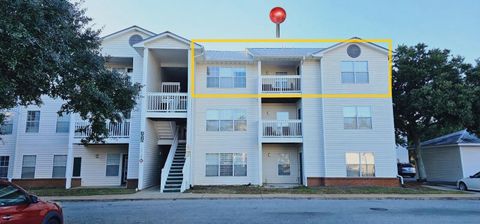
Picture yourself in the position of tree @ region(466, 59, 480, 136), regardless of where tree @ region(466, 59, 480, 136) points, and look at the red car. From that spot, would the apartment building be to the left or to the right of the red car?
right

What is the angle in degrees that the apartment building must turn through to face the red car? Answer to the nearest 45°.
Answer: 0° — it already faces it

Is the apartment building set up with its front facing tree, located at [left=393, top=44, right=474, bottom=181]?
no

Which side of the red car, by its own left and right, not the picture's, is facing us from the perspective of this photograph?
right

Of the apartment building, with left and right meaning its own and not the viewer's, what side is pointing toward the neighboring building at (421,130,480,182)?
left

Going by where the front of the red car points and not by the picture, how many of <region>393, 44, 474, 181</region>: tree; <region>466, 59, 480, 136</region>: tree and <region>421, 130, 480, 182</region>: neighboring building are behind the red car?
0

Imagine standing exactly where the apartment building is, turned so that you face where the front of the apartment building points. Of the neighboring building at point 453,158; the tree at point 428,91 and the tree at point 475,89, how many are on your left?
3

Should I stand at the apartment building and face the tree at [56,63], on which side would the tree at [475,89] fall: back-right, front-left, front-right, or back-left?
back-left

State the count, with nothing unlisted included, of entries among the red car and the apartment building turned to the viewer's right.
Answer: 1

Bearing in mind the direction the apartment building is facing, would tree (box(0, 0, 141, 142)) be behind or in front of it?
in front

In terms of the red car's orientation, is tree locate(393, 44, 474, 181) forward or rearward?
forward

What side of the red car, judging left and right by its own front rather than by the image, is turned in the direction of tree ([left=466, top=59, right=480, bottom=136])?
front

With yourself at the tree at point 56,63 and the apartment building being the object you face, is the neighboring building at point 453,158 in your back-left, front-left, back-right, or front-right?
front-right

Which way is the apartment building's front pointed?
toward the camera
